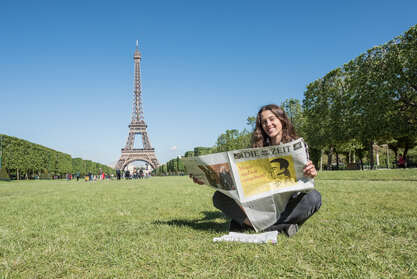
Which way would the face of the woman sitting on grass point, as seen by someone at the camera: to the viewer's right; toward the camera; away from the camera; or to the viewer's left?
toward the camera

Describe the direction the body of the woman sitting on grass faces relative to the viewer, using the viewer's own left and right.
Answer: facing the viewer
